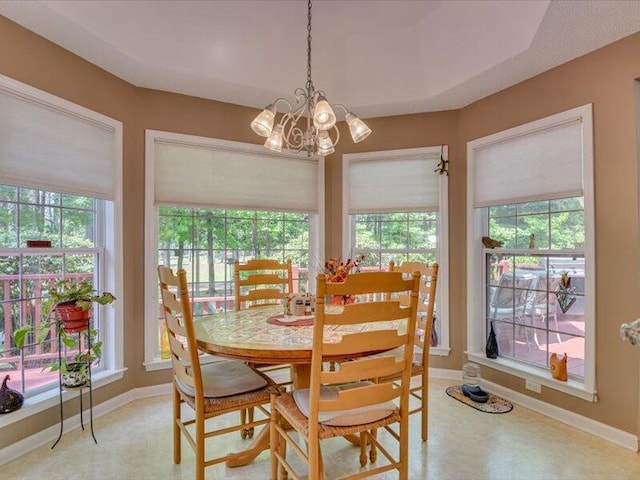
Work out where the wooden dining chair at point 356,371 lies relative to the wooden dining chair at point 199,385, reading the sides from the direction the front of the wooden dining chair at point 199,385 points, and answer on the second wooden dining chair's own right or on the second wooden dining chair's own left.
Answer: on the second wooden dining chair's own right

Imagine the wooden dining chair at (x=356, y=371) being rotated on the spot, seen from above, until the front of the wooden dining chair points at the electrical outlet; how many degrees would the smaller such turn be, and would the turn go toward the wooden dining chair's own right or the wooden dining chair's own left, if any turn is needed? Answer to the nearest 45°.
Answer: approximately 90° to the wooden dining chair's own right

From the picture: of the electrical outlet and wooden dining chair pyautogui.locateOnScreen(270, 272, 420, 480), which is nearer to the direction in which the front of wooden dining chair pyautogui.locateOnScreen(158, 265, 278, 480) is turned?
the electrical outlet

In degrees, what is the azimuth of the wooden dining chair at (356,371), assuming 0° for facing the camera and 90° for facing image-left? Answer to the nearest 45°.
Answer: approximately 135°

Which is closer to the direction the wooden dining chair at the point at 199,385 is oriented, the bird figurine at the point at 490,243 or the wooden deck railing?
the bird figurine

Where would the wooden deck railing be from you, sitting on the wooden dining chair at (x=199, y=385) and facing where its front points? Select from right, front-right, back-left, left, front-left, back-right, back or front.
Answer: left

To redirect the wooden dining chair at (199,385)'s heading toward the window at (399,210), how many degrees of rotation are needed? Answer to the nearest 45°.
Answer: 0° — it already faces it

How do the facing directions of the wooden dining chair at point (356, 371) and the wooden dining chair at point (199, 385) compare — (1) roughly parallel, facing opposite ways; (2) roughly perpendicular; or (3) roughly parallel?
roughly perpendicular

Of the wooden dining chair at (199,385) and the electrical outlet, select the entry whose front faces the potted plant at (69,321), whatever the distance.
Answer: the electrical outlet

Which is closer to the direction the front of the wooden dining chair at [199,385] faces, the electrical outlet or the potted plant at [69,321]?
the electrical outlet

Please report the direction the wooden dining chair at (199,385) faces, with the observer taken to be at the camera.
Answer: facing away from the viewer and to the right of the viewer

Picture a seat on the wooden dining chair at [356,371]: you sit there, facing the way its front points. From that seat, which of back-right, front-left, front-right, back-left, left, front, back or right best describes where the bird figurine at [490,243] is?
right

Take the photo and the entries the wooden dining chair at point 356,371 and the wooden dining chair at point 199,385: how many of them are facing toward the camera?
0

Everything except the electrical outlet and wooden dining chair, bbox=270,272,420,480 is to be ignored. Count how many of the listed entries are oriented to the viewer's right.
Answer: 0

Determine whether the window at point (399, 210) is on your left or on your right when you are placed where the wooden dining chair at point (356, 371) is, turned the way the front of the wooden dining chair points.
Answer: on your right
